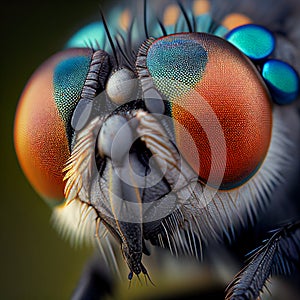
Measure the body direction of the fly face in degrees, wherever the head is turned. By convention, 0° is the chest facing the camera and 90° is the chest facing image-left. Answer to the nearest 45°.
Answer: approximately 45°
